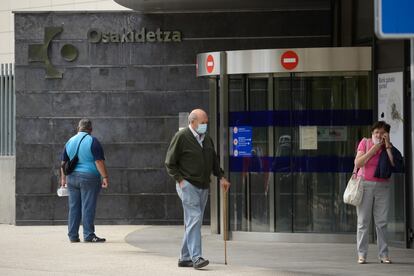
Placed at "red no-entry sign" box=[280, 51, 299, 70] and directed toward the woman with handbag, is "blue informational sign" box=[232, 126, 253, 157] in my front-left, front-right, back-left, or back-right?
back-right

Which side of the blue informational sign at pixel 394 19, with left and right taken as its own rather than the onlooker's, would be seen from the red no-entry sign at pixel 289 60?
back

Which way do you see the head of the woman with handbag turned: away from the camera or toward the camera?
toward the camera

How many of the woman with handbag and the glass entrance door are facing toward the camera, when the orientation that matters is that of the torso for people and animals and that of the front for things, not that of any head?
2

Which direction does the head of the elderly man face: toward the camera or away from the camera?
toward the camera

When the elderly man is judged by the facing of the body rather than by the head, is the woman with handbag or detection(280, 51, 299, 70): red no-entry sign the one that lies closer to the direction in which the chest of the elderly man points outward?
the woman with handbag

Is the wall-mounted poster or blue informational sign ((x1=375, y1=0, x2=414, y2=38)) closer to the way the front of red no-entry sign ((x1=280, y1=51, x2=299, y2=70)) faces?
the blue informational sign

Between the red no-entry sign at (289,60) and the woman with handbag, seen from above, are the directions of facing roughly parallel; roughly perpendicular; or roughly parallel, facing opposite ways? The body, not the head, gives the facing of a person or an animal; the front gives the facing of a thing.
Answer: roughly parallel

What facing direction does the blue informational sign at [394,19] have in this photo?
toward the camera

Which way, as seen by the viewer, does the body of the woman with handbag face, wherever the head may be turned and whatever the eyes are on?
toward the camera

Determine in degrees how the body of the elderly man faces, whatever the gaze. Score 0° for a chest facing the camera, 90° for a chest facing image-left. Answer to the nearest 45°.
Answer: approximately 315°
